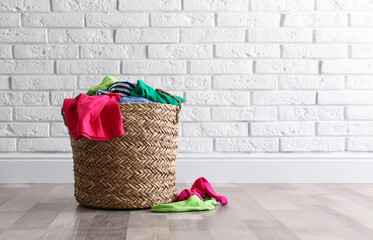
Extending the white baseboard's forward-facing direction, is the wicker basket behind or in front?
in front

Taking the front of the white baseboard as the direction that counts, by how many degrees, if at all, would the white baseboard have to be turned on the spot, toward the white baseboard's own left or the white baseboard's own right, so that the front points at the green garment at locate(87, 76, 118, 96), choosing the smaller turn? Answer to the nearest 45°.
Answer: approximately 45° to the white baseboard's own right

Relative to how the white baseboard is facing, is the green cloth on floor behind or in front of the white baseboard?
in front

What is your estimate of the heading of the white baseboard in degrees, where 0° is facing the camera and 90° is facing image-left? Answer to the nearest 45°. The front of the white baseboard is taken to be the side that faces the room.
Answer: approximately 0°

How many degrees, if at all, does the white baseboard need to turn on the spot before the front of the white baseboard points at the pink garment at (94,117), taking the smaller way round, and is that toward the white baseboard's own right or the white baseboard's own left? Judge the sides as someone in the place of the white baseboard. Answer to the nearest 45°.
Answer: approximately 45° to the white baseboard's own right

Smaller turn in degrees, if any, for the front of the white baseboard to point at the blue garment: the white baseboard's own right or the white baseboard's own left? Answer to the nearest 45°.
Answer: approximately 45° to the white baseboard's own right
